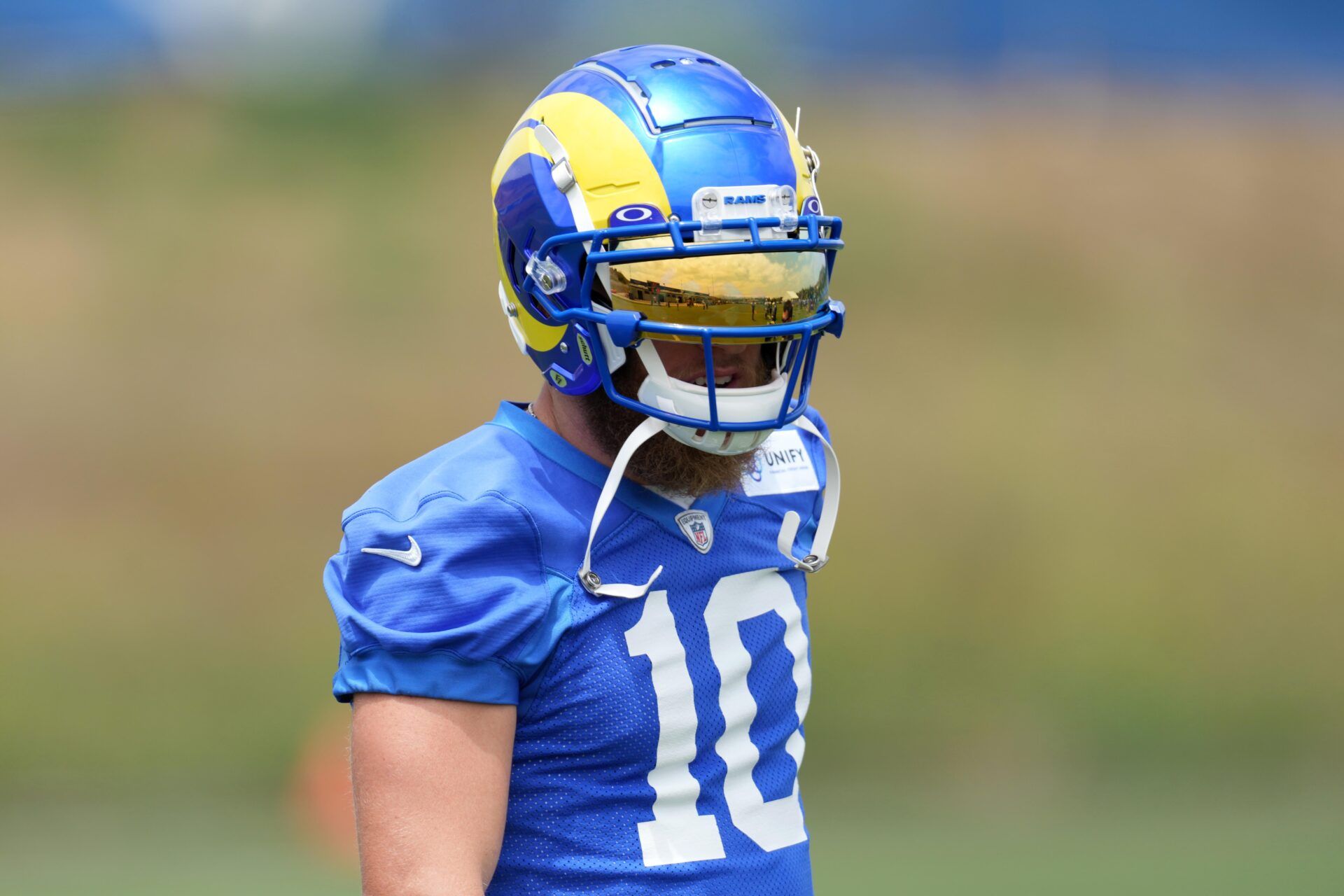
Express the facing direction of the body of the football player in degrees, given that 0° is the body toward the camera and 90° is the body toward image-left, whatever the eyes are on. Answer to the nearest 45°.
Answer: approximately 315°

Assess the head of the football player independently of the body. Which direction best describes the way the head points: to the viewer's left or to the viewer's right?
to the viewer's right
